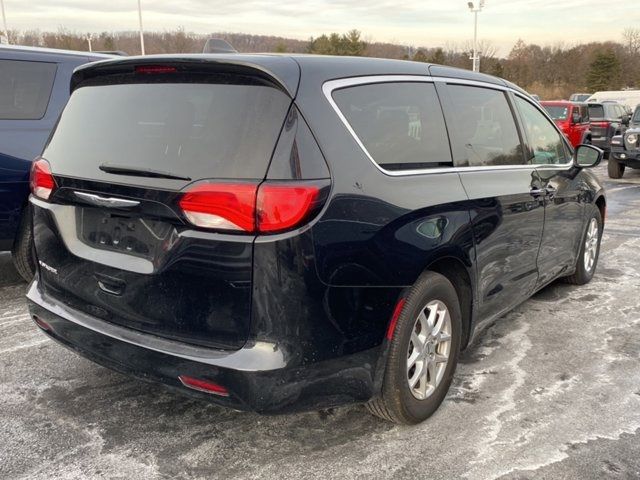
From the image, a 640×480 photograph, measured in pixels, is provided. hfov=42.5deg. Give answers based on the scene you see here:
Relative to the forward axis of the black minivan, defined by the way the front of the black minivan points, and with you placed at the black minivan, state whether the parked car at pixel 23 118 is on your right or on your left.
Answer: on your left

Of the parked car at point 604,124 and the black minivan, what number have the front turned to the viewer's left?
0

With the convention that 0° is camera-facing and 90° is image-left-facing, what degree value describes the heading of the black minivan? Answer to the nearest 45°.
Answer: approximately 225°

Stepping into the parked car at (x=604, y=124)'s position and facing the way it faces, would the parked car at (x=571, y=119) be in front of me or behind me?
behind

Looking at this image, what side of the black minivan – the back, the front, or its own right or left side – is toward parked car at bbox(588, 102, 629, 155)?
front
